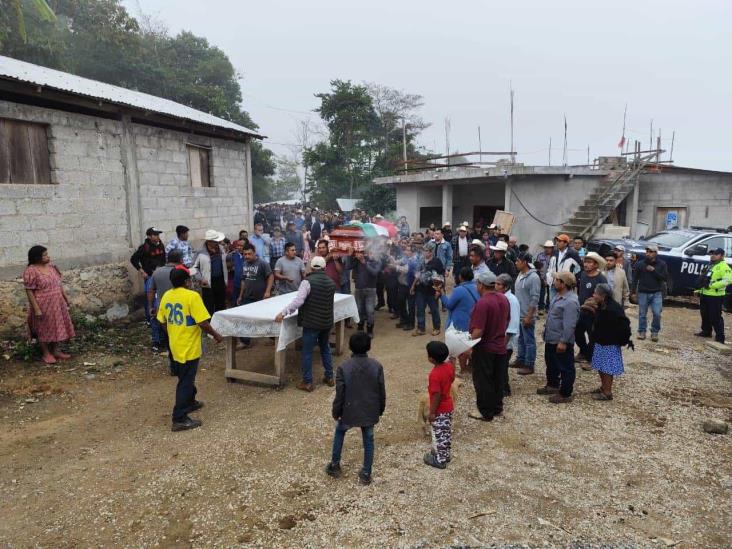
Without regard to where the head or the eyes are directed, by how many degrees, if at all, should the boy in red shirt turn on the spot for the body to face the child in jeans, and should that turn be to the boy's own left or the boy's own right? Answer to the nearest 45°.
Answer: approximately 90° to the boy's own left

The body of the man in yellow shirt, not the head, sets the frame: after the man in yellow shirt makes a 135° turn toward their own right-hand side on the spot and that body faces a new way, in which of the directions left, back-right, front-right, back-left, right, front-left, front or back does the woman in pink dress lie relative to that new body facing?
back-right

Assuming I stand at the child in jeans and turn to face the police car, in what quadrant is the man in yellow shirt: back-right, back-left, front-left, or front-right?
back-left

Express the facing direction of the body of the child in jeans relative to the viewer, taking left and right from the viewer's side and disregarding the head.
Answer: facing away from the viewer

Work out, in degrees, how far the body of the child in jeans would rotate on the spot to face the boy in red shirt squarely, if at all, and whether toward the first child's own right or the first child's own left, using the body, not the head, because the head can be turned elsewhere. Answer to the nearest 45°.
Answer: approximately 90° to the first child's own right

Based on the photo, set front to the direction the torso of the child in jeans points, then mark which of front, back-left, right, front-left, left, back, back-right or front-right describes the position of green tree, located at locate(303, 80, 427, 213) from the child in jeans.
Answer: front

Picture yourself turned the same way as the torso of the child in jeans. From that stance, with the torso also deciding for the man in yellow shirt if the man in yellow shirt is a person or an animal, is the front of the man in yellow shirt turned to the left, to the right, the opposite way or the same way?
the same way

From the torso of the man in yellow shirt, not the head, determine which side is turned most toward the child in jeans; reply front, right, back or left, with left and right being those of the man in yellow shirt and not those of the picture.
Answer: right

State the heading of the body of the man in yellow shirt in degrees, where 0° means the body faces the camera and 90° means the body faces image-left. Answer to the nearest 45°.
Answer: approximately 225°

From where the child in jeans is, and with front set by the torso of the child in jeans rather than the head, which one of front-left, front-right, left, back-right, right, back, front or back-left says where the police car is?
front-right

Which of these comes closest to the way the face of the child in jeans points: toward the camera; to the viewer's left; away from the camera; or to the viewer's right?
away from the camera

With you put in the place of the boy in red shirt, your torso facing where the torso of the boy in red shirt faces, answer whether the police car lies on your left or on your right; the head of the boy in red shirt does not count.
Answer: on your right

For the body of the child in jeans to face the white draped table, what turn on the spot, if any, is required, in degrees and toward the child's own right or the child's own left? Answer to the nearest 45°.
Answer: approximately 45° to the child's own left

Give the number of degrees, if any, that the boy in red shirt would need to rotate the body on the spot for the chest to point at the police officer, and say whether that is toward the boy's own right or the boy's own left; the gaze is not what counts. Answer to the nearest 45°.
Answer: approximately 90° to the boy's own right

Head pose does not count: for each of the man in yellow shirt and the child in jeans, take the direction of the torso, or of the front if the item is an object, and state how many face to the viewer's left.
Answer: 0

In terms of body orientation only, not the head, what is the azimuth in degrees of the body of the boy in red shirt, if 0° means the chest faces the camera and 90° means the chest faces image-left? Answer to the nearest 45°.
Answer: approximately 135°
